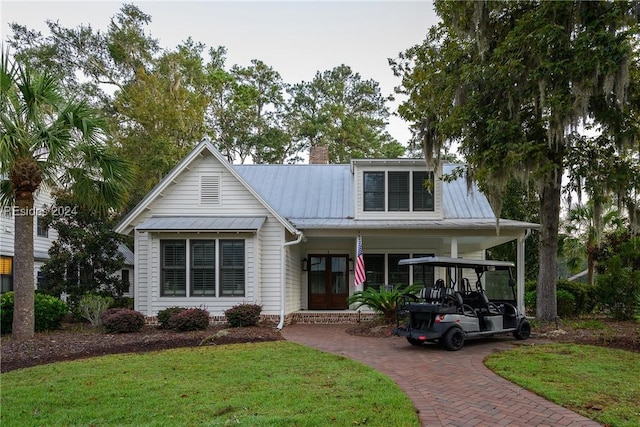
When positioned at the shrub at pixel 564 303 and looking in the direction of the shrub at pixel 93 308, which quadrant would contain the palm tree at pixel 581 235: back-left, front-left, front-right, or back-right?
back-right

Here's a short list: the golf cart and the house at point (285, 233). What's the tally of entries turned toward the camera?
1

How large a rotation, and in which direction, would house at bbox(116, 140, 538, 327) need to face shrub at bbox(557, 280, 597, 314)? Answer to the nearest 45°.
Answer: approximately 90° to its left

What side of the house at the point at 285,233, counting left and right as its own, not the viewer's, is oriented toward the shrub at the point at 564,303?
left

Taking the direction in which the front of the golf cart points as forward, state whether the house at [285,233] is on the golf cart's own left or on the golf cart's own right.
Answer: on the golf cart's own left

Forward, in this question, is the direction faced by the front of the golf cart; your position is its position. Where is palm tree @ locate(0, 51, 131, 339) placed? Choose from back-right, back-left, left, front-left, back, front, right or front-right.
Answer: back-left

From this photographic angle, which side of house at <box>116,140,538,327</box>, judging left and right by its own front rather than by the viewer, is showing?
front

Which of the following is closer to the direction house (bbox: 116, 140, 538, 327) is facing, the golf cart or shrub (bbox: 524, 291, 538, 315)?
the golf cart

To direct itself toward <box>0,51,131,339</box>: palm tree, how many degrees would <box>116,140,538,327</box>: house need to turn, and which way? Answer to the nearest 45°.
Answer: approximately 45° to its right
